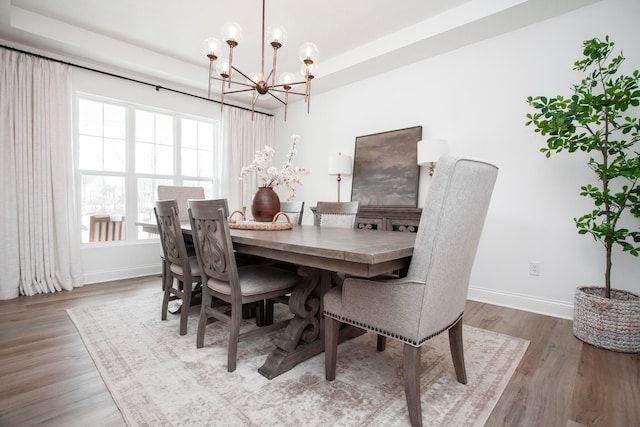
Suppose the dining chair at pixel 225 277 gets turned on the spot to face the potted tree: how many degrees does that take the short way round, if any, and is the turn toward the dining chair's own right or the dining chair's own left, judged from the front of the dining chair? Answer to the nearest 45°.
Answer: approximately 45° to the dining chair's own right

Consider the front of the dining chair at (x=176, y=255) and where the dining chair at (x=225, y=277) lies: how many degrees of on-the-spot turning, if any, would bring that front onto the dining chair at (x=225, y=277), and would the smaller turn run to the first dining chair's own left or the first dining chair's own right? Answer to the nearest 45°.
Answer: approximately 90° to the first dining chair's own right

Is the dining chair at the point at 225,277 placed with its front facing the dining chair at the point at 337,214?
yes

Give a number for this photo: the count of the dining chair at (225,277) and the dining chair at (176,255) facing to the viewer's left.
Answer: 0

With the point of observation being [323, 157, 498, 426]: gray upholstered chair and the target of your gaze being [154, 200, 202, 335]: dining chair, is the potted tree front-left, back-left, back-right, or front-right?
back-right

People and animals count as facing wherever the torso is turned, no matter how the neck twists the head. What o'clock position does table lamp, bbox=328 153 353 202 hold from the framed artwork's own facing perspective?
The table lamp is roughly at 2 o'clock from the framed artwork.

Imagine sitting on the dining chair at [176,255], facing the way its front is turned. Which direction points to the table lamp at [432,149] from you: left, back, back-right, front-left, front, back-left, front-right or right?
front-right

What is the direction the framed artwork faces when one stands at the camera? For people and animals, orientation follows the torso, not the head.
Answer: facing the viewer and to the left of the viewer

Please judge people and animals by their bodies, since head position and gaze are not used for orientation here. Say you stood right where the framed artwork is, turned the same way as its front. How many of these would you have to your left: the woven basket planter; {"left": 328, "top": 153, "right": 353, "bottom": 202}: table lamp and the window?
1

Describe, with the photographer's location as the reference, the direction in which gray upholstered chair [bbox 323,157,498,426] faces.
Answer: facing away from the viewer and to the left of the viewer

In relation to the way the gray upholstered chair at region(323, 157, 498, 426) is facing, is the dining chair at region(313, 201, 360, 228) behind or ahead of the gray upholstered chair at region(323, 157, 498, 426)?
ahead

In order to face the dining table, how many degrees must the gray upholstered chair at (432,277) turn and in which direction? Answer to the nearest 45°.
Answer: approximately 45° to its left

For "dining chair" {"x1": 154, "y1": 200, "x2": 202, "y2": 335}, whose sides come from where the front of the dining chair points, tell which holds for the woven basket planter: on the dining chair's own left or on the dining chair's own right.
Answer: on the dining chair's own right

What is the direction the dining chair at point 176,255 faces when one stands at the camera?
facing away from the viewer and to the right of the viewer

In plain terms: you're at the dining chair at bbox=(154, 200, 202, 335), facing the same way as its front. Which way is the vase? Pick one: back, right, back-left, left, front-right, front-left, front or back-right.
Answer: front-right

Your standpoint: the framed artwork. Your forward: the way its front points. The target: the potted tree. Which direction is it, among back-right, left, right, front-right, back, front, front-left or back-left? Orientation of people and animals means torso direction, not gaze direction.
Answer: left

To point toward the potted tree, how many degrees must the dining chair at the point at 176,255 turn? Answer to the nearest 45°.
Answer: approximately 90° to its right

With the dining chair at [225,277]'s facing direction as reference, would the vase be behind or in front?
in front
